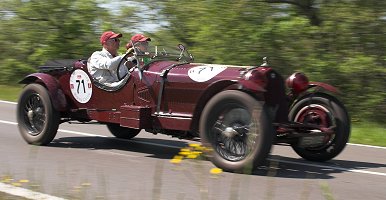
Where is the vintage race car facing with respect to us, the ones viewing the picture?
facing the viewer and to the right of the viewer

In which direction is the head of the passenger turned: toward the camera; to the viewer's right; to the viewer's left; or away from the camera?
to the viewer's right

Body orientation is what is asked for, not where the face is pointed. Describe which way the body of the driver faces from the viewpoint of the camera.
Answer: to the viewer's right

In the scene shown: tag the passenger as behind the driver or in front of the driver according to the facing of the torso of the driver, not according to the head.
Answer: in front
